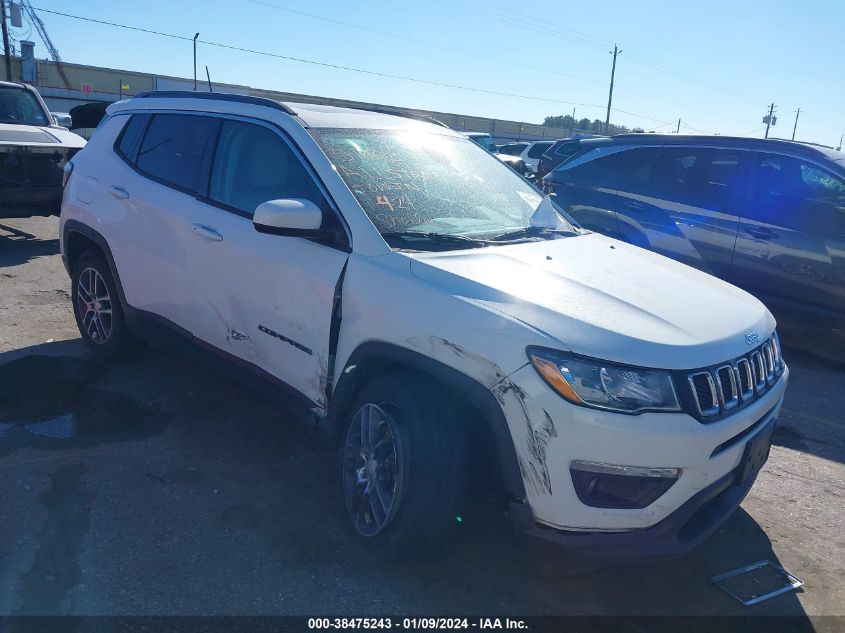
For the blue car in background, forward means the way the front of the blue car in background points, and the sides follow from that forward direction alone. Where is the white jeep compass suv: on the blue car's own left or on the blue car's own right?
on the blue car's own right

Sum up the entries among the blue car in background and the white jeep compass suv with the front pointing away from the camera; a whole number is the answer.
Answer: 0

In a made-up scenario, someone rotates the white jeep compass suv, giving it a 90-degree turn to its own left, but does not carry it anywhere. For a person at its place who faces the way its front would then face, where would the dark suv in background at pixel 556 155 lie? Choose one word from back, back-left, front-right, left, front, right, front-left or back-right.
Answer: front-left

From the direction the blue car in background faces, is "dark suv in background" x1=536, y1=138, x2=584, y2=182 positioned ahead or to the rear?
to the rear

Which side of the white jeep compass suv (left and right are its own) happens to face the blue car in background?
left

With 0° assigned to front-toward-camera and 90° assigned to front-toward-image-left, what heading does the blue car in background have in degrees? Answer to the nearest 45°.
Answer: approximately 315°

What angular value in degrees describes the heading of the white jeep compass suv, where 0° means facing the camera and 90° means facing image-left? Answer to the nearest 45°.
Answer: approximately 315°
